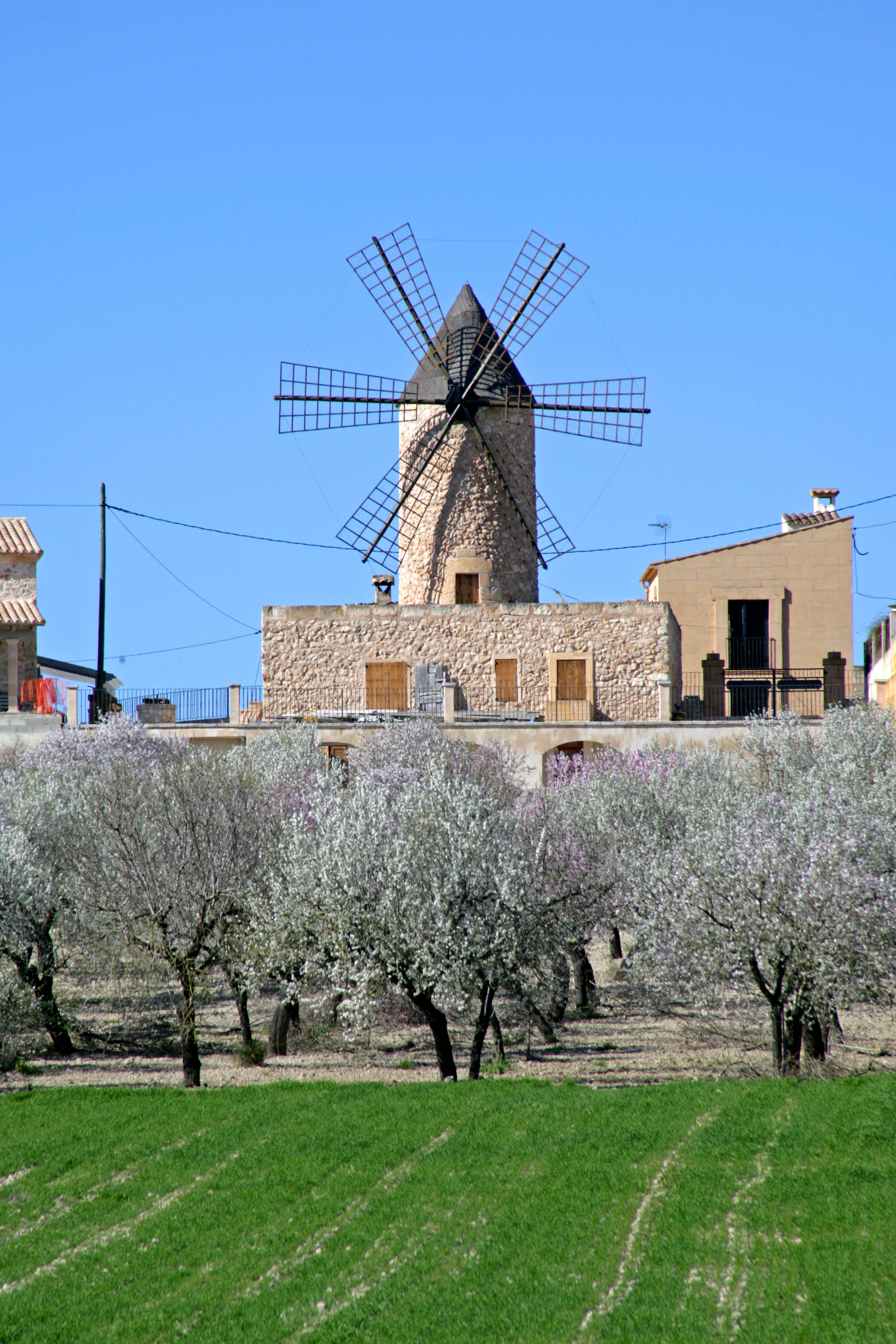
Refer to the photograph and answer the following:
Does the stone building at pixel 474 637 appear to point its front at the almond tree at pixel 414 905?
yes

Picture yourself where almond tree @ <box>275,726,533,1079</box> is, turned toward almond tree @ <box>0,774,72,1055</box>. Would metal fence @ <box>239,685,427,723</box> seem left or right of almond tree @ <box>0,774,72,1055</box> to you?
right

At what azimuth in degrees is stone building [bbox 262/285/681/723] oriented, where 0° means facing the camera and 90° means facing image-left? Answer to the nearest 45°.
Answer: approximately 0°

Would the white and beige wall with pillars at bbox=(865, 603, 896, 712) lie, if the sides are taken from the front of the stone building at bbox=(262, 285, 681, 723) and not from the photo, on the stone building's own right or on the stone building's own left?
on the stone building's own left

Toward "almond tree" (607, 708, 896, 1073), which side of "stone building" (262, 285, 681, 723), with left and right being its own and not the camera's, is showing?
front

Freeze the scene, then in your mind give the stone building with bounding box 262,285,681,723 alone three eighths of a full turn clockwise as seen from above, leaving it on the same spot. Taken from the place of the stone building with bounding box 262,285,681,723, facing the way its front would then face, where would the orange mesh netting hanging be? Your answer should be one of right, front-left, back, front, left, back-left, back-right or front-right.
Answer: front-left

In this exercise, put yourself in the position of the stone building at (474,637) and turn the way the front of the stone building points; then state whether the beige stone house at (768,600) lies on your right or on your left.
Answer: on your left

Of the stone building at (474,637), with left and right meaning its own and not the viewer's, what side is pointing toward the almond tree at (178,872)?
front

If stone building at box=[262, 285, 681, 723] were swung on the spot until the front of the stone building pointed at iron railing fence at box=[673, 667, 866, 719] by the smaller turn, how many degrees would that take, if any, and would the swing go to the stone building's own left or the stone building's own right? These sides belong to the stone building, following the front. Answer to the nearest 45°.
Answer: approximately 90° to the stone building's own left

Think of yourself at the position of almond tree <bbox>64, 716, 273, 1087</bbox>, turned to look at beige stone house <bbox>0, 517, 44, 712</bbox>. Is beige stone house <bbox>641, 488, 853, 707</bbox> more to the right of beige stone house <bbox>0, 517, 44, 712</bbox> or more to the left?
right

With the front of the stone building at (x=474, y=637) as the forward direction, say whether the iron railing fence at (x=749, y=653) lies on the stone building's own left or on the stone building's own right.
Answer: on the stone building's own left

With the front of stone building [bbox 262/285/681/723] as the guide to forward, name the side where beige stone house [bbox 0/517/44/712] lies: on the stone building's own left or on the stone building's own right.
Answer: on the stone building's own right
